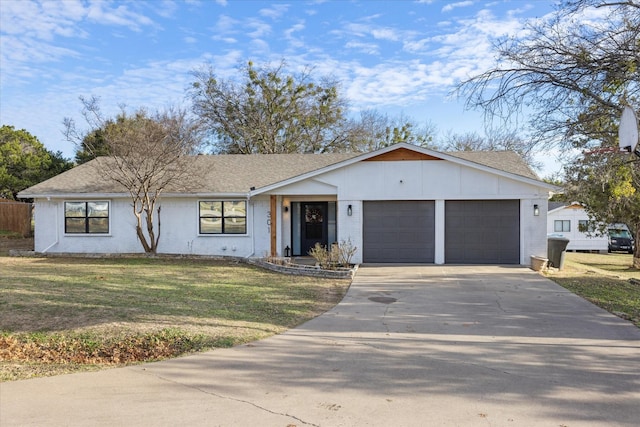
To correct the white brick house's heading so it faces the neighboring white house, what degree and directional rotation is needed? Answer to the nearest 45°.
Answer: approximately 135° to its left

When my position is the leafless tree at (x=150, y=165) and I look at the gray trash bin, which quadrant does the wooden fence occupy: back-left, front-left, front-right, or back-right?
back-left

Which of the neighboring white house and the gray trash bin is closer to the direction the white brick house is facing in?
the gray trash bin

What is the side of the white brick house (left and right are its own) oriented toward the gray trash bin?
left

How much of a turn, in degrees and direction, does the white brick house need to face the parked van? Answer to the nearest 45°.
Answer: approximately 135° to its left

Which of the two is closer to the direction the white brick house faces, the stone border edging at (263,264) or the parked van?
the stone border edging

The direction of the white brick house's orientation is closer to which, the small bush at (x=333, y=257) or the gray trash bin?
the small bush

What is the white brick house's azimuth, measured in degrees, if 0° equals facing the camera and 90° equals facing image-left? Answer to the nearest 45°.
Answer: approximately 0°

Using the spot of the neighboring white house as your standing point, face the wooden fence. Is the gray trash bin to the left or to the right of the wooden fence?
left
